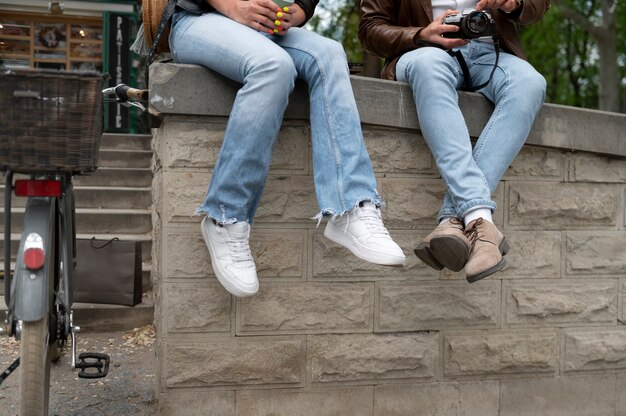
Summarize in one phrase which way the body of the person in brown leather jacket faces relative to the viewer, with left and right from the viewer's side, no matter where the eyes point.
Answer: facing the viewer

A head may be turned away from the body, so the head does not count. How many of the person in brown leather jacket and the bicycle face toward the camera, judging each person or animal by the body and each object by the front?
1

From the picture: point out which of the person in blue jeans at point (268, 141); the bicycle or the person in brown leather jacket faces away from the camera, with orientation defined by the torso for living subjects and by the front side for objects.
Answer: the bicycle

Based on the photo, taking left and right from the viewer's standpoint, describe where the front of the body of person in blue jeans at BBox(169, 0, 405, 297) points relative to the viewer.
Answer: facing the viewer and to the right of the viewer

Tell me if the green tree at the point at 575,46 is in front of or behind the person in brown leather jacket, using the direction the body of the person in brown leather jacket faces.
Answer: behind

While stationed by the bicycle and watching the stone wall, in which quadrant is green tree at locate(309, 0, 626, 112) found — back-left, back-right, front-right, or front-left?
front-left

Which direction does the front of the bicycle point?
away from the camera

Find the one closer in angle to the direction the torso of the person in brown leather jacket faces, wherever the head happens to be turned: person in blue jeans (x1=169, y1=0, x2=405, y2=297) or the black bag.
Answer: the person in blue jeans

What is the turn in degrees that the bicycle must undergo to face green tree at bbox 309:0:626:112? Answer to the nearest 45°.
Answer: approximately 45° to its right

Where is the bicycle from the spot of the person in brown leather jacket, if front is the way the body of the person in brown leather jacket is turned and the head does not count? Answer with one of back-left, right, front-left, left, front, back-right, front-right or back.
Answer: front-right

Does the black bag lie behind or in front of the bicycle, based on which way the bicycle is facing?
in front

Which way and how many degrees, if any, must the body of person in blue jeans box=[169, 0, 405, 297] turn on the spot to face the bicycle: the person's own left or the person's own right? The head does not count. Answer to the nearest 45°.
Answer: approximately 90° to the person's own right
